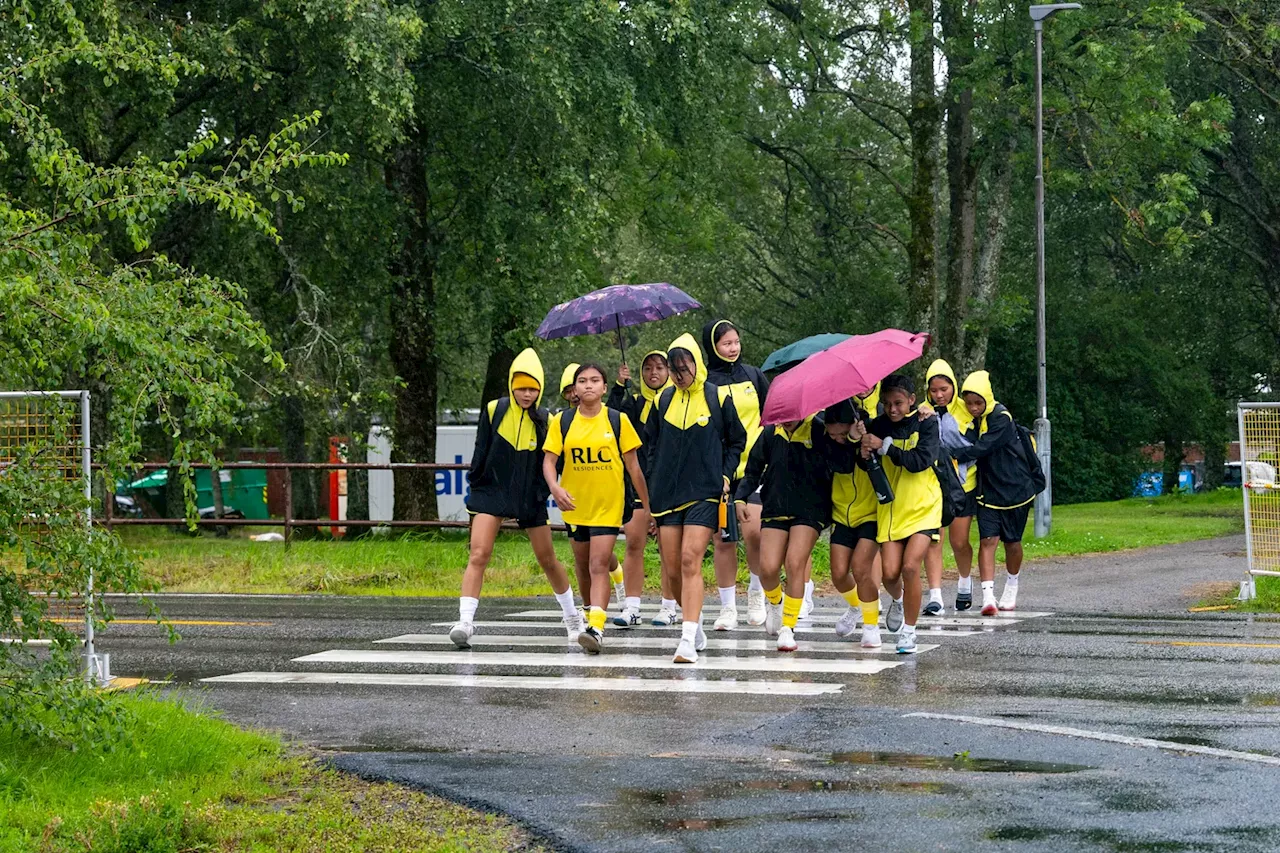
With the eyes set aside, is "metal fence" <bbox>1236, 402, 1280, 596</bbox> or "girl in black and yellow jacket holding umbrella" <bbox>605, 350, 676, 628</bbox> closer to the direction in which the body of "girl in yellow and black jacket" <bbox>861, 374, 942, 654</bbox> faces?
the girl in black and yellow jacket holding umbrella

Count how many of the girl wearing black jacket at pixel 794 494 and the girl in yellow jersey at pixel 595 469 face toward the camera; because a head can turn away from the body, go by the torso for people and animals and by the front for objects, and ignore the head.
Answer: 2

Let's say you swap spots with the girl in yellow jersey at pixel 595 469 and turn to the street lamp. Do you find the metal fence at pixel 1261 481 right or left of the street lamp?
right

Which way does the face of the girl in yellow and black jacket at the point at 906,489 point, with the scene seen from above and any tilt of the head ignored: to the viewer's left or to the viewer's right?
to the viewer's left

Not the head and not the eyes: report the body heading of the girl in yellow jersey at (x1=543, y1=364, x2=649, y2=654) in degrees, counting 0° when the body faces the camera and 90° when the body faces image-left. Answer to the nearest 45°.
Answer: approximately 0°

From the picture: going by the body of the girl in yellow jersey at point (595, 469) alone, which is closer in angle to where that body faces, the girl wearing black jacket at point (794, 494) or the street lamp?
the girl wearing black jacket

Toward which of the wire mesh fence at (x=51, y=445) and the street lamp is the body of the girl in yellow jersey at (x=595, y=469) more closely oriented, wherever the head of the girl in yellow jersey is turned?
the wire mesh fence
